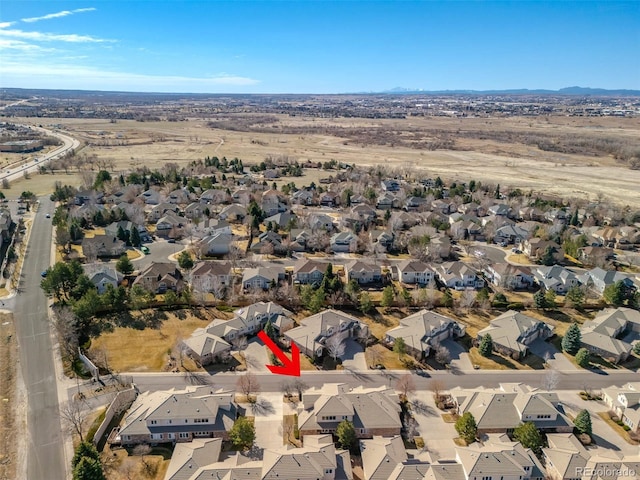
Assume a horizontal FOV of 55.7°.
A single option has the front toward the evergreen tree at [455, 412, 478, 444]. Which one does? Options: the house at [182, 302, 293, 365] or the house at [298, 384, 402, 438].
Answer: the house at [182, 302, 293, 365]

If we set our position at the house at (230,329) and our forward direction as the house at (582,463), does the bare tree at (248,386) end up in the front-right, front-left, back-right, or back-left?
front-right

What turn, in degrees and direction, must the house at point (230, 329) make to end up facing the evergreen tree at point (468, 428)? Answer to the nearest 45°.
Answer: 0° — it already faces it

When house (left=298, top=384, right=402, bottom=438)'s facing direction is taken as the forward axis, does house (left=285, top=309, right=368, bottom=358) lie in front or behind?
in front

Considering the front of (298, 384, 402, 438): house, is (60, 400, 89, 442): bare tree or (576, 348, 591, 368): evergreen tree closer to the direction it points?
the evergreen tree

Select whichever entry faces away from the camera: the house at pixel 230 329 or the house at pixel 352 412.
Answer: the house at pixel 352 412

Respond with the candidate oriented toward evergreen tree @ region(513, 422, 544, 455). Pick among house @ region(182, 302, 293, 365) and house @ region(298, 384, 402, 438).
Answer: house @ region(182, 302, 293, 365)

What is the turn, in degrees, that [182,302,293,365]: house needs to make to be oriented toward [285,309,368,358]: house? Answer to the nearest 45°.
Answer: approximately 45° to its left

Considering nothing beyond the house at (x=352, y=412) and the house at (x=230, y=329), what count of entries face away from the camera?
1

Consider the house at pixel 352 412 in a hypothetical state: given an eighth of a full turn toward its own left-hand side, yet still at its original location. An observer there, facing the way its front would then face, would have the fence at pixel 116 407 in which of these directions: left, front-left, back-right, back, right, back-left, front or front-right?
front-left

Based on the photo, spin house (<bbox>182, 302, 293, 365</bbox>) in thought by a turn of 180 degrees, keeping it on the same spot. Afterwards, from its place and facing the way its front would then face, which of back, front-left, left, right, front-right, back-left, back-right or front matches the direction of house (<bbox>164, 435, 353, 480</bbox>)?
back-left

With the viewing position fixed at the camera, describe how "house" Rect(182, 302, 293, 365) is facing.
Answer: facing the viewer and to the right of the viewer

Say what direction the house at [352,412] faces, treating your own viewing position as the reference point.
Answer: facing away from the viewer

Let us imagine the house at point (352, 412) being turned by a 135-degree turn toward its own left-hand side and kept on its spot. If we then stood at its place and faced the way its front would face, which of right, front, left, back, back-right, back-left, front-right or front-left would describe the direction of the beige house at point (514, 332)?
back

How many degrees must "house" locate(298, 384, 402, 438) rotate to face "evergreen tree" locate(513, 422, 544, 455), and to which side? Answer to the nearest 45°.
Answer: approximately 90° to its right
